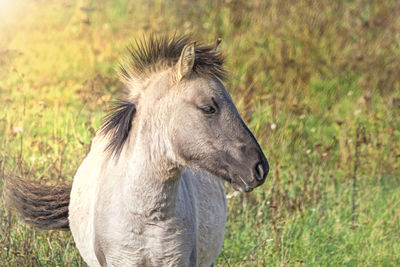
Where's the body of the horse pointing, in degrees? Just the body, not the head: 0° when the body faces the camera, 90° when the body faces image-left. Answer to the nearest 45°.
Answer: approximately 0°
